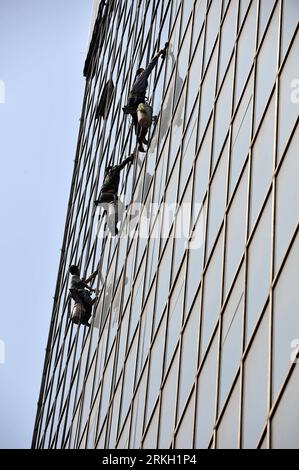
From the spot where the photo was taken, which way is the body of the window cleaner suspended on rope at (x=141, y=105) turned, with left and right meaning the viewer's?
facing to the right of the viewer
